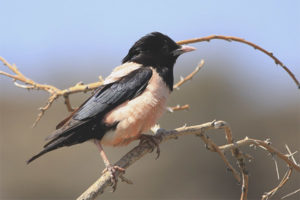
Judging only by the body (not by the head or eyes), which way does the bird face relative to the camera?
to the viewer's right
